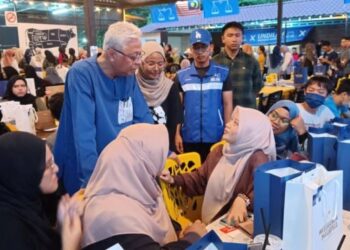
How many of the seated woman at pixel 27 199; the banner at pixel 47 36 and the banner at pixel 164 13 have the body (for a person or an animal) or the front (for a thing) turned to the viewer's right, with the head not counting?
1

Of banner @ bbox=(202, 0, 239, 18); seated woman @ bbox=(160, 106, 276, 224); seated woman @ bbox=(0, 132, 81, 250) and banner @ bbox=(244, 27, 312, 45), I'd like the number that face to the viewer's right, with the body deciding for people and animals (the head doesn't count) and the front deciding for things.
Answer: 1

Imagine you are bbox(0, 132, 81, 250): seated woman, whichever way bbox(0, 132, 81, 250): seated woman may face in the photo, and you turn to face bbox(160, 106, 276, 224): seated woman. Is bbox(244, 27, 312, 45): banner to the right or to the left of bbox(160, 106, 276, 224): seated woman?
left

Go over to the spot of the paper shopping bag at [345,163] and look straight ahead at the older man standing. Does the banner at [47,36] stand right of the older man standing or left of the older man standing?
right

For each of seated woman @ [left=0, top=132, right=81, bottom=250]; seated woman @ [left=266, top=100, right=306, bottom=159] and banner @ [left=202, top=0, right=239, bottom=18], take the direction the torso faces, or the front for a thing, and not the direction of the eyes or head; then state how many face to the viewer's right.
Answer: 1

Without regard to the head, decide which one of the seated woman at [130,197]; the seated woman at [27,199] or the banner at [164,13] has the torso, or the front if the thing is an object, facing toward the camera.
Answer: the banner

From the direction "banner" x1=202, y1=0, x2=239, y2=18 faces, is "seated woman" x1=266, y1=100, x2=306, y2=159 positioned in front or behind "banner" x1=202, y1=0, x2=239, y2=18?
in front

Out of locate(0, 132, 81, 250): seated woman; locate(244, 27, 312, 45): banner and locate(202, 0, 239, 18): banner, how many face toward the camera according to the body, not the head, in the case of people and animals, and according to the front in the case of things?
2

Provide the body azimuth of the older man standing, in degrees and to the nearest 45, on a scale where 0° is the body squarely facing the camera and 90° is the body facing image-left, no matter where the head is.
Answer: approximately 315°

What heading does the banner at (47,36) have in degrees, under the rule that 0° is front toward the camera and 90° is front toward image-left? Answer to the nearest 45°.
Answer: approximately 0°

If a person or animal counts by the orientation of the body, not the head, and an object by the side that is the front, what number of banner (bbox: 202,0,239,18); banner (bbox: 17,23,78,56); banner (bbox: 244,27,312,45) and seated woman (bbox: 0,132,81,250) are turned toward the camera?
3

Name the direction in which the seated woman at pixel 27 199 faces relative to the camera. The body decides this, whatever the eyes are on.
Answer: to the viewer's right
